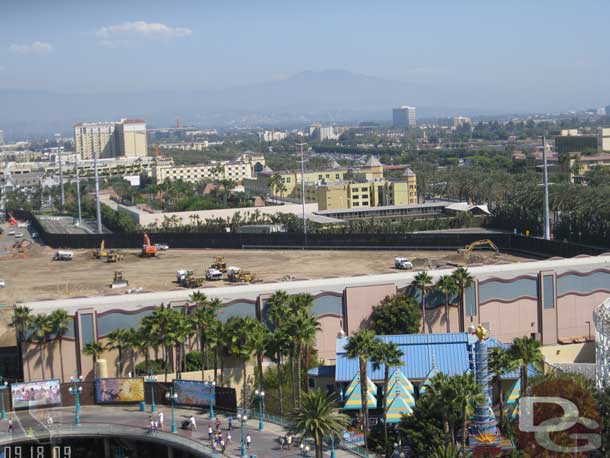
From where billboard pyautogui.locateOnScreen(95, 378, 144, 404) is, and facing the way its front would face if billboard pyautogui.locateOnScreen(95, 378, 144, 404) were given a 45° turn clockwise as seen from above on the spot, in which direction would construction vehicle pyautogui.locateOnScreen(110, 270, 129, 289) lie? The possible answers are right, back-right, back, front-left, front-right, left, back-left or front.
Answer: back-right

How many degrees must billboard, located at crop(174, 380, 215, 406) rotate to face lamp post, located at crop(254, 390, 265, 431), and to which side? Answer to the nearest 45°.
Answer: approximately 45° to its left

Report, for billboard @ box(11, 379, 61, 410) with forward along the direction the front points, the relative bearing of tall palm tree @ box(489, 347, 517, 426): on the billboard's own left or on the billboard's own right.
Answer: on the billboard's own left

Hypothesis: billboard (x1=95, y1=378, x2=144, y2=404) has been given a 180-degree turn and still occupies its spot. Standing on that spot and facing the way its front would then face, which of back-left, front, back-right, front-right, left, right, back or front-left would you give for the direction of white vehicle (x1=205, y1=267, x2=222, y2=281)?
front

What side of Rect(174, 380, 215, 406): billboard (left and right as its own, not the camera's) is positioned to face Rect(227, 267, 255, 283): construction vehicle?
back

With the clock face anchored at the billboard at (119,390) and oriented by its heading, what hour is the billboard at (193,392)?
the billboard at (193,392) is roughly at 10 o'clock from the billboard at (119,390).

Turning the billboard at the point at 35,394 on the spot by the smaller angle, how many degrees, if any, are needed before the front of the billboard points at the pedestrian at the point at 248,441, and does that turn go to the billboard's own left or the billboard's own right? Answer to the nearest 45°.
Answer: approximately 45° to the billboard's own left

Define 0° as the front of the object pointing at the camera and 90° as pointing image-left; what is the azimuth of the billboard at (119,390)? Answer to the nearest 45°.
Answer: approximately 0°

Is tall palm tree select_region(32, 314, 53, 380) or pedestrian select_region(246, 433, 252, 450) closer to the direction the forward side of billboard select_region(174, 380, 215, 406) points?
the pedestrian
